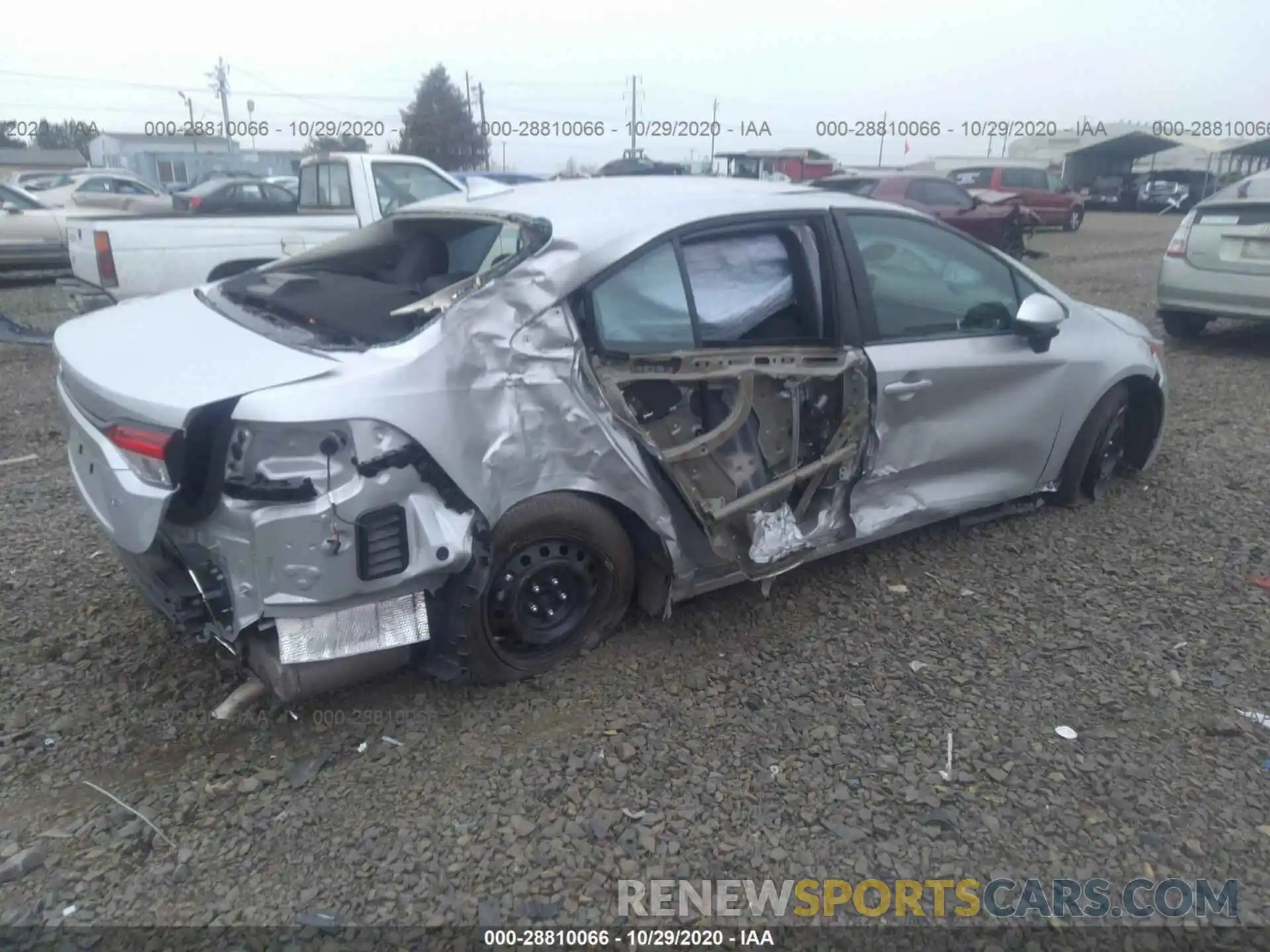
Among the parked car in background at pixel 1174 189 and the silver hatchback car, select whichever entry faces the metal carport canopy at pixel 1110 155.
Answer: the silver hatchback car

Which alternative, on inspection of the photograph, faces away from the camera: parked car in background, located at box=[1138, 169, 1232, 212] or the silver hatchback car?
the silver hatchback car

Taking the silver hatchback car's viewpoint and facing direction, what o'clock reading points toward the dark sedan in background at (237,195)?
The dark sedan in background is roughly at 9 o'clock from the silver hatchback car.

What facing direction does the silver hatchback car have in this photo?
away from the camera

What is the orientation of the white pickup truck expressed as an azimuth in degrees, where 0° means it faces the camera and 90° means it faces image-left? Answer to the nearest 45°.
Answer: approximately 225°

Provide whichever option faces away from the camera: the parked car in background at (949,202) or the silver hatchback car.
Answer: the silver hatchback car

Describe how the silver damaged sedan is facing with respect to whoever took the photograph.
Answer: facing away from the viewer and to the right of the viewer

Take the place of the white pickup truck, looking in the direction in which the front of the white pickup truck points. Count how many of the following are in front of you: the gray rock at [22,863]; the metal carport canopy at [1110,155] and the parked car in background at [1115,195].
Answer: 2

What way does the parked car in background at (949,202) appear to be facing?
to the viewer's right

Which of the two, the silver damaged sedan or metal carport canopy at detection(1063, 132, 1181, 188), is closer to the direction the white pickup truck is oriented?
the metal carport canopy

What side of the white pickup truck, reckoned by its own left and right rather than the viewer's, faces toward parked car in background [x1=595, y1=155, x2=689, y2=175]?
front
